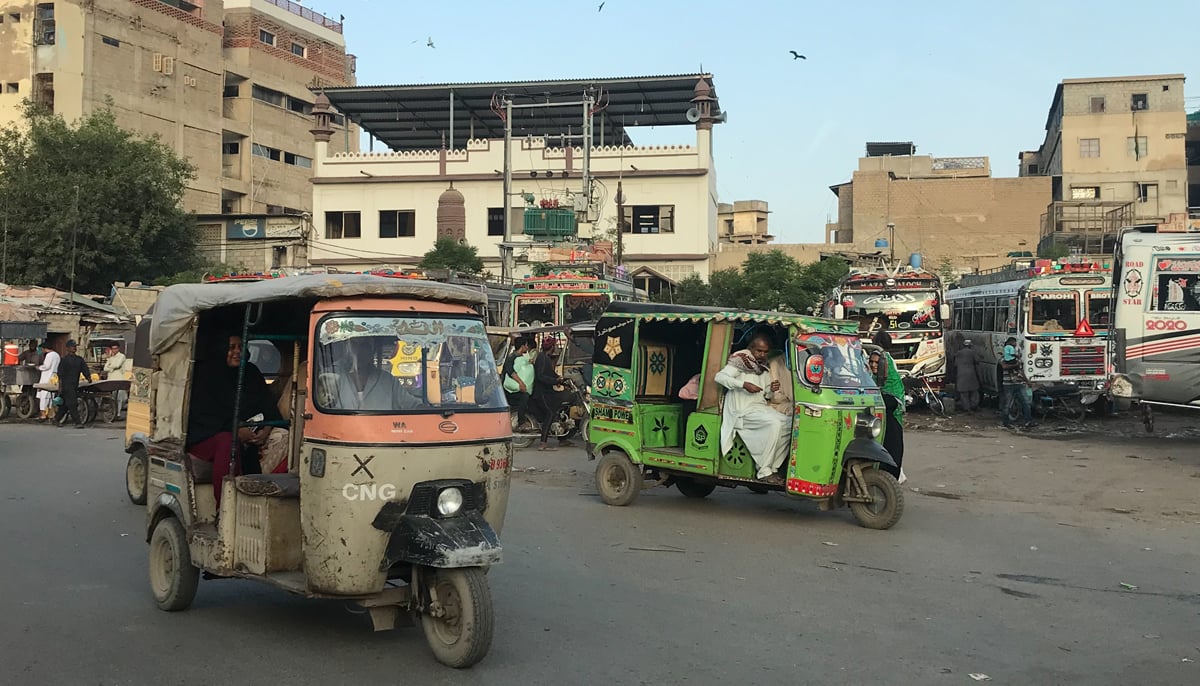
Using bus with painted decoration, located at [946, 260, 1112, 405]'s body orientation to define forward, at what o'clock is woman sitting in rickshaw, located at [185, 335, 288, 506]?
The woman sitting in rickshaw is roughly at 2 o'clock from the bus with painted decoration.

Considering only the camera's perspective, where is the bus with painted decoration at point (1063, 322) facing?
facing the viewer and to the right of the viewer

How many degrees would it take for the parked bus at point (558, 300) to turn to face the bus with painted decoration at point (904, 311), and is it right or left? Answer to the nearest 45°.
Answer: approximately 90° to its left

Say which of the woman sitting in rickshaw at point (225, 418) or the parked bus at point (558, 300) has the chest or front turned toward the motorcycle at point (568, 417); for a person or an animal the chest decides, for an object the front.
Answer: the parked bus

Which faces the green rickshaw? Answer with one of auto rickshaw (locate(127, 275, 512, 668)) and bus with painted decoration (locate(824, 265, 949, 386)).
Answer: the bus with painted decoration

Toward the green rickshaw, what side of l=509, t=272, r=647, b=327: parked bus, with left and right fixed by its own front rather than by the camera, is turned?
front

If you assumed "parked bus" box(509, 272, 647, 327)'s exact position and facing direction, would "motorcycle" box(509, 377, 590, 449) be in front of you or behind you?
in front

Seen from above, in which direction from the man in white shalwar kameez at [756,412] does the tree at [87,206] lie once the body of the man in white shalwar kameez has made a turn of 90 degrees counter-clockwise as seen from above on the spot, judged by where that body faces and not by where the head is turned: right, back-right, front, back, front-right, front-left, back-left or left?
left

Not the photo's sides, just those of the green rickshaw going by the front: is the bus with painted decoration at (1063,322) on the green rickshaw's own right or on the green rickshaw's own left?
on the green rickshaw's own left

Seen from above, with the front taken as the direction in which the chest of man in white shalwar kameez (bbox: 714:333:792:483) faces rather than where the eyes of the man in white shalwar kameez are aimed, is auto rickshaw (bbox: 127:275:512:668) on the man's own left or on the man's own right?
on the man's own right

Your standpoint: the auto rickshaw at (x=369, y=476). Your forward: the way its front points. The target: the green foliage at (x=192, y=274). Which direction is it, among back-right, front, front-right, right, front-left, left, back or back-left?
back-left

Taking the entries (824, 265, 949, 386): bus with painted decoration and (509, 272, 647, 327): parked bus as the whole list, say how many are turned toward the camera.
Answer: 2

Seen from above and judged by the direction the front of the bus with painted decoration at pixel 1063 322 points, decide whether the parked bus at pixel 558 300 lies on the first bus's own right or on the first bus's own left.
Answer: on the first bus's own right

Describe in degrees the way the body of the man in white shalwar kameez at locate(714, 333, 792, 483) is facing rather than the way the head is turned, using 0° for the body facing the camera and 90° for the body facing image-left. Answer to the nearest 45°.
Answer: approximately 315°
